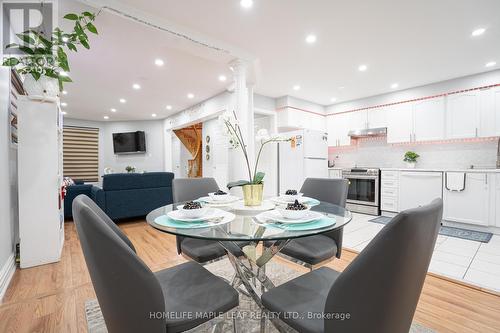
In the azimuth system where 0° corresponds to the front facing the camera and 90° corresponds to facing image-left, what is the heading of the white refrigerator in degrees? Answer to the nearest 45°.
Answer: approximately 315°

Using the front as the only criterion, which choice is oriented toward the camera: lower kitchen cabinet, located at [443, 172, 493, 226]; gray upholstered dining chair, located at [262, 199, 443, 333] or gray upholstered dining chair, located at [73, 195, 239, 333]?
the lower kitchen cabinet

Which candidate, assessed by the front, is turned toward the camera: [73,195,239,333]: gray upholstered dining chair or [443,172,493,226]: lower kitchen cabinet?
the lower kitchen cabinet

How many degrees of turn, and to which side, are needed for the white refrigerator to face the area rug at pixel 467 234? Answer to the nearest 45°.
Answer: approximately 45° to its left

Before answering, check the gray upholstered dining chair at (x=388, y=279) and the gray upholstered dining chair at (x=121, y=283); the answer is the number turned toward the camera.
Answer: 0

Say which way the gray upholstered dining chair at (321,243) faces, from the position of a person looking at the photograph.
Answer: facing the viewer and to the left of the viewer

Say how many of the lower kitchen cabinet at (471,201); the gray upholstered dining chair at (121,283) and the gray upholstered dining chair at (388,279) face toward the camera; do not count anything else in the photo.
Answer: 1

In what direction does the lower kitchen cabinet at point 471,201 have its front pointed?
toward the camera

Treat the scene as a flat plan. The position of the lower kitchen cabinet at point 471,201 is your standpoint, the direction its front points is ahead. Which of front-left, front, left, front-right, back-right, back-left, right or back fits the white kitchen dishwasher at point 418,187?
right

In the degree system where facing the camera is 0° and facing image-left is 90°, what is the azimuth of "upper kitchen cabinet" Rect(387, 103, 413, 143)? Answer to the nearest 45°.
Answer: approximately 45°

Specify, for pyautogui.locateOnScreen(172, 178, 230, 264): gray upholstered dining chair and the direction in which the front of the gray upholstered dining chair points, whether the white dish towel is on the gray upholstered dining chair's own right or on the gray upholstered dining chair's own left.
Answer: on the gray upholstered dining chair's own left

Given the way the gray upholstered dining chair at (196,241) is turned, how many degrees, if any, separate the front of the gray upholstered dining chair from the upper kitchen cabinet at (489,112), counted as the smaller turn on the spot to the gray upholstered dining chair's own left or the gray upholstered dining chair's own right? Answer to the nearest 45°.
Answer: approximately 45° to the gray upholstered dining chair's own left

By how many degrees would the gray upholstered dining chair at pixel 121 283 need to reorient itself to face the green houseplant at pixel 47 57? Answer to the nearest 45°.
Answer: approximately 90° to its left

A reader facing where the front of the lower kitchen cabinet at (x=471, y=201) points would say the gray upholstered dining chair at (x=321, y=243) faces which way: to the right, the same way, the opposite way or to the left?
the same way

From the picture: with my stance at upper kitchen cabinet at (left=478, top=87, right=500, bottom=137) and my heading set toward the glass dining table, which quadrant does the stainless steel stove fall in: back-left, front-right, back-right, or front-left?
front-right
